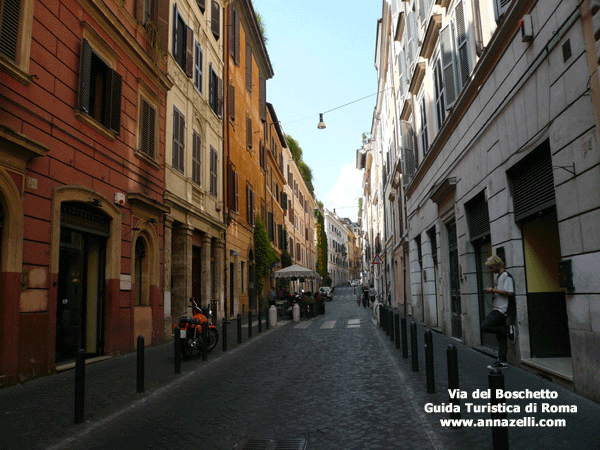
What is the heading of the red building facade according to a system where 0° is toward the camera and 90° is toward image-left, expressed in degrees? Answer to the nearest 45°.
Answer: approximately 315°

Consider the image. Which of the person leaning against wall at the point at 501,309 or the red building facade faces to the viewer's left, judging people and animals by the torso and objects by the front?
the person leaning against wall

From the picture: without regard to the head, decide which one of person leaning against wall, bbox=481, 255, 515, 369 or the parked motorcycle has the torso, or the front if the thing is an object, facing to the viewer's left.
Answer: the person leaning against wall

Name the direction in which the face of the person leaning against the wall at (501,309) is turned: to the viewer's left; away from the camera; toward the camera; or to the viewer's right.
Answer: to the viewer's left

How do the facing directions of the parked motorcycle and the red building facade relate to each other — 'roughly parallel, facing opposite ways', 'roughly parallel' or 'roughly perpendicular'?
roughly perpendicular

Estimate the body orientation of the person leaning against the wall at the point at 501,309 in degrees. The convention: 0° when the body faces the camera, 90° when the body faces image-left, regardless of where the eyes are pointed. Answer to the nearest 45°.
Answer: approximately 90°

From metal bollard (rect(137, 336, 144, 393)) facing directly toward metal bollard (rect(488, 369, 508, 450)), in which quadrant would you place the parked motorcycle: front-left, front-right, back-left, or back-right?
back-left

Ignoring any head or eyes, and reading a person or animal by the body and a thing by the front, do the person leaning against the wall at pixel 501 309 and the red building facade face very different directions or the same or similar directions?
very different directions

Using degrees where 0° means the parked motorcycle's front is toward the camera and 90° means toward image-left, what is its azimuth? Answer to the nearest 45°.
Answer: approximately 225°
